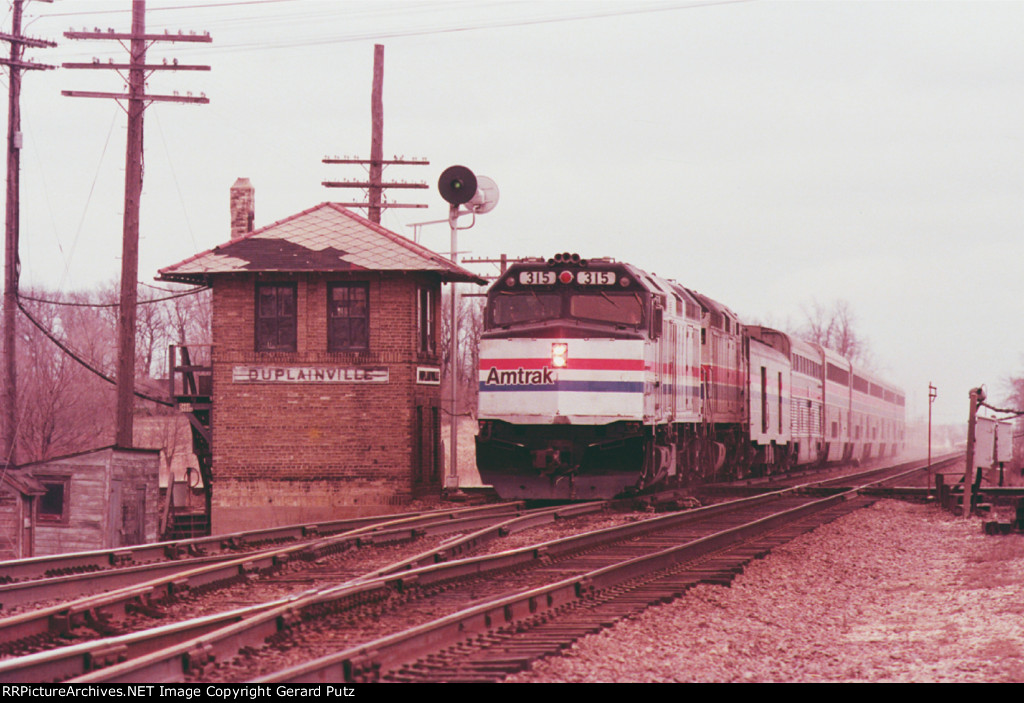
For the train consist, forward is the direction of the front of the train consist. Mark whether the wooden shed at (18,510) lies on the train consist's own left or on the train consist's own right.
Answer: on the train consist's own right

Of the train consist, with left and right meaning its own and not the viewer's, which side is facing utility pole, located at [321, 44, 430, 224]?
right

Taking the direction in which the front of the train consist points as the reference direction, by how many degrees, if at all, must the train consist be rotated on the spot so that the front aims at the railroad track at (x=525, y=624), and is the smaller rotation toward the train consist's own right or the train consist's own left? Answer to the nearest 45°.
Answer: approximately 45° to the train consist's own left

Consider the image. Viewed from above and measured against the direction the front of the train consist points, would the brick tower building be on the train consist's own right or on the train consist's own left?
on the train consist's own right

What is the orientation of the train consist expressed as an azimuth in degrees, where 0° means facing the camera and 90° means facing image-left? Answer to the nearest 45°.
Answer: approximately 45°

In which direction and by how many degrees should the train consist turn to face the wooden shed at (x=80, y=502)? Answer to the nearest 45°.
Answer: approximately 90° to its right
